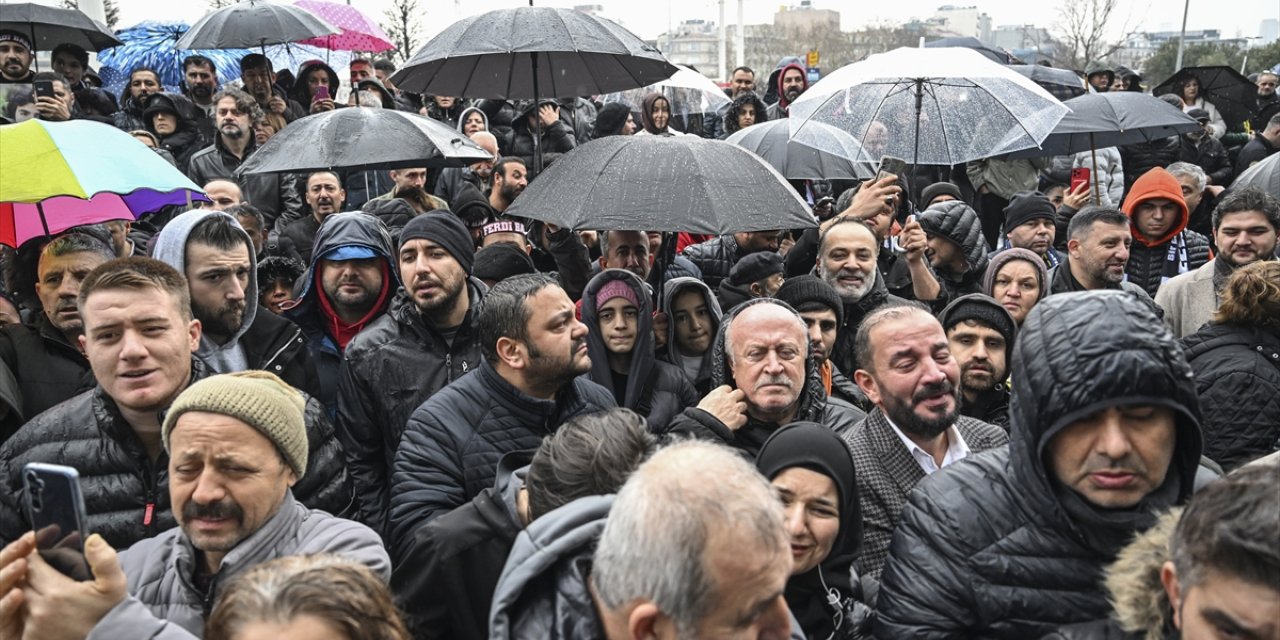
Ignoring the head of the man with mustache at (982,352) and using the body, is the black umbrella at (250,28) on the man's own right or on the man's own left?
on the man's own right

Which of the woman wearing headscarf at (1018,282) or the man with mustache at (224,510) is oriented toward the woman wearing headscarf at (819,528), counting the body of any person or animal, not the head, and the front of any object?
the woman wearing headscarf at (1018,282)

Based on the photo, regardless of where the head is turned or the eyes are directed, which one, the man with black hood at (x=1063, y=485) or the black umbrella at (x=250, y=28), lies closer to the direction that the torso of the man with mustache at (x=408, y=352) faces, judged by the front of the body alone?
the man with black hood

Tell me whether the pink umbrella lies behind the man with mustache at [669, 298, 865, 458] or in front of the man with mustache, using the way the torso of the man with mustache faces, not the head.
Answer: behind

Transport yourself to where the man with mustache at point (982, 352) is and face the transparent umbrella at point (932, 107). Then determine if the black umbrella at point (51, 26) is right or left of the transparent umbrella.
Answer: left

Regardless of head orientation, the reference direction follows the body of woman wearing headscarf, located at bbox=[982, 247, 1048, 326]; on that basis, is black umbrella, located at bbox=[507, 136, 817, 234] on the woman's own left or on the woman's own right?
on the woman's own right

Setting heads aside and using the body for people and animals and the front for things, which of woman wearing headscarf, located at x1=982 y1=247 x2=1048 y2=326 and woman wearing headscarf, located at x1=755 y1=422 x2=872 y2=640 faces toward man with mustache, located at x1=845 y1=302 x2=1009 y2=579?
woman wearing headscarf, located at x1=982 y1=247 x2=1048 y2=326

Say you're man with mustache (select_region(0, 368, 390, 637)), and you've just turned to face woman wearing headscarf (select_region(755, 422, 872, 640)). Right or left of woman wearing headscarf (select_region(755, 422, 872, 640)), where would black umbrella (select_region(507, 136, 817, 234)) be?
left

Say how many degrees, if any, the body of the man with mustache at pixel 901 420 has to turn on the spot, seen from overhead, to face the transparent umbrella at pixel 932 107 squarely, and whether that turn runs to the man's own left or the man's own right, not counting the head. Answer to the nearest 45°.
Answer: approximately 135° to the man's own left

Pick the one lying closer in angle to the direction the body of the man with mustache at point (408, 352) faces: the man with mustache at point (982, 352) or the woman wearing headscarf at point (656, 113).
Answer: the man with mustache
